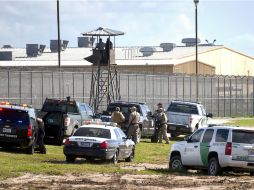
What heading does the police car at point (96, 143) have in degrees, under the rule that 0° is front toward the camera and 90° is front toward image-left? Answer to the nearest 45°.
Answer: approximately 225°

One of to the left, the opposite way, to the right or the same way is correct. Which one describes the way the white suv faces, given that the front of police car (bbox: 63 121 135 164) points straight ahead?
to the left

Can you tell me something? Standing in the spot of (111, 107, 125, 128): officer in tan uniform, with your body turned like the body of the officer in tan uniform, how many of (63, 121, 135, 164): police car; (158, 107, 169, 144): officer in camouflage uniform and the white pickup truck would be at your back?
1

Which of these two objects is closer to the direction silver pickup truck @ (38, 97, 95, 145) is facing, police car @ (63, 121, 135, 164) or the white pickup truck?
the white pickup truck

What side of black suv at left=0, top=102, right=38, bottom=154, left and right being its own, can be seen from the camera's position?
back

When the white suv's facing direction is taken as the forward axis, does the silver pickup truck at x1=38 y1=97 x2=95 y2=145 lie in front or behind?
in front

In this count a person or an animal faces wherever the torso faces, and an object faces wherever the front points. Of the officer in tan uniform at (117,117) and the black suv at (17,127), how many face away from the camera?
2

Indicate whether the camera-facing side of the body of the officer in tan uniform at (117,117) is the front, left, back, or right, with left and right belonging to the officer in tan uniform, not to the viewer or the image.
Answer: back
